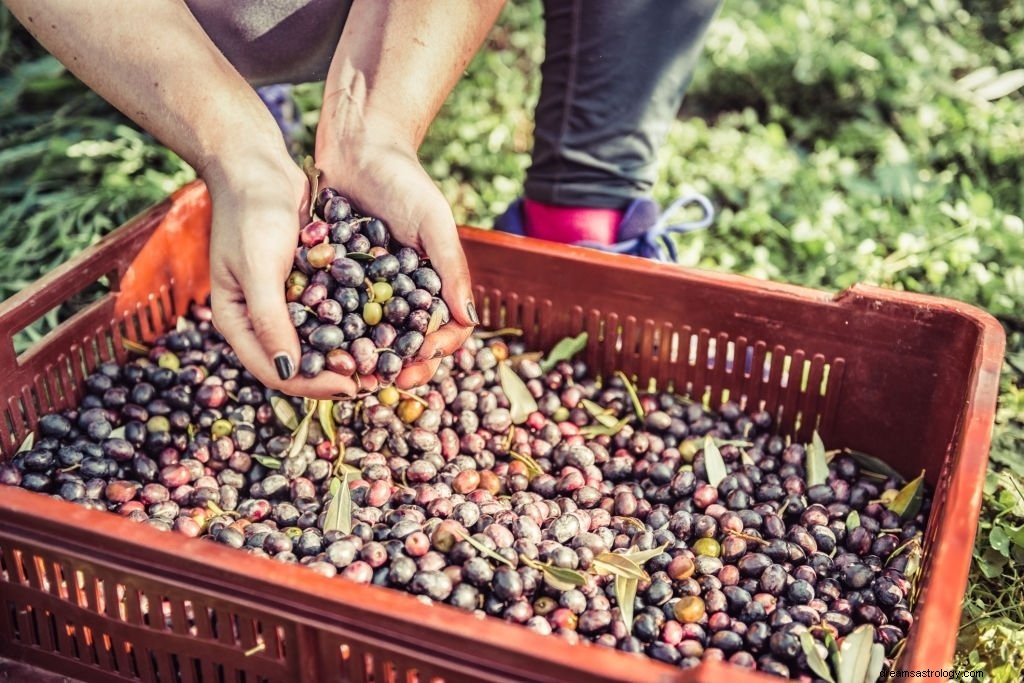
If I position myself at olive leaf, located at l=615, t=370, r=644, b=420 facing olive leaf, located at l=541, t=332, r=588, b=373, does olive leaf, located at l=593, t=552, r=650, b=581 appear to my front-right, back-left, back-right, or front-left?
back-left

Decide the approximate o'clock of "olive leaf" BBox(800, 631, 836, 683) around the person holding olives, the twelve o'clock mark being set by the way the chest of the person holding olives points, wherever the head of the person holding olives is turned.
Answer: The olive leaf is roughly at 11 o'clock from the person holding olives.

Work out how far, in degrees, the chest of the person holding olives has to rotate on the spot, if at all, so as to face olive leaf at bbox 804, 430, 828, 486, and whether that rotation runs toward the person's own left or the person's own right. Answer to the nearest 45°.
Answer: approximately 45° to the person's own left

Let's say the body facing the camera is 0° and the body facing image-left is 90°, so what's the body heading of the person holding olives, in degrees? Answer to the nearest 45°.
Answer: approximately 0°

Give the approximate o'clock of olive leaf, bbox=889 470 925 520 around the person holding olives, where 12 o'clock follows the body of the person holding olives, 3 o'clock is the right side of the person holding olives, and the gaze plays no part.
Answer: The olive leaf is roughly at 10 o'clock from the person holding olives.

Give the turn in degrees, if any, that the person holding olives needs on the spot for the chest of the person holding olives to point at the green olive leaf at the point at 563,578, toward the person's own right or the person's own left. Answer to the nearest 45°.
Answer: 0° — they already face it

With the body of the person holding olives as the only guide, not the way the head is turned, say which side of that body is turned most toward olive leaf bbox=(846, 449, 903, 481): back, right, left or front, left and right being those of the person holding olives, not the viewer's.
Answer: left

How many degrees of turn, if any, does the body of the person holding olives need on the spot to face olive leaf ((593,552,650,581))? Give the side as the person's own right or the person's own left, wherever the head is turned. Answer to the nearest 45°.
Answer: approximately 45° to the person's own left

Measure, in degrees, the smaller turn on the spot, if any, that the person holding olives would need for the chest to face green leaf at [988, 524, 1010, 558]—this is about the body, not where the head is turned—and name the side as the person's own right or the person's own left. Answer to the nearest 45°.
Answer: approximately 45° to the person's own left

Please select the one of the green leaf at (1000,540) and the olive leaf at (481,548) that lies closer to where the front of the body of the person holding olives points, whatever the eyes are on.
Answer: the olive leaf
